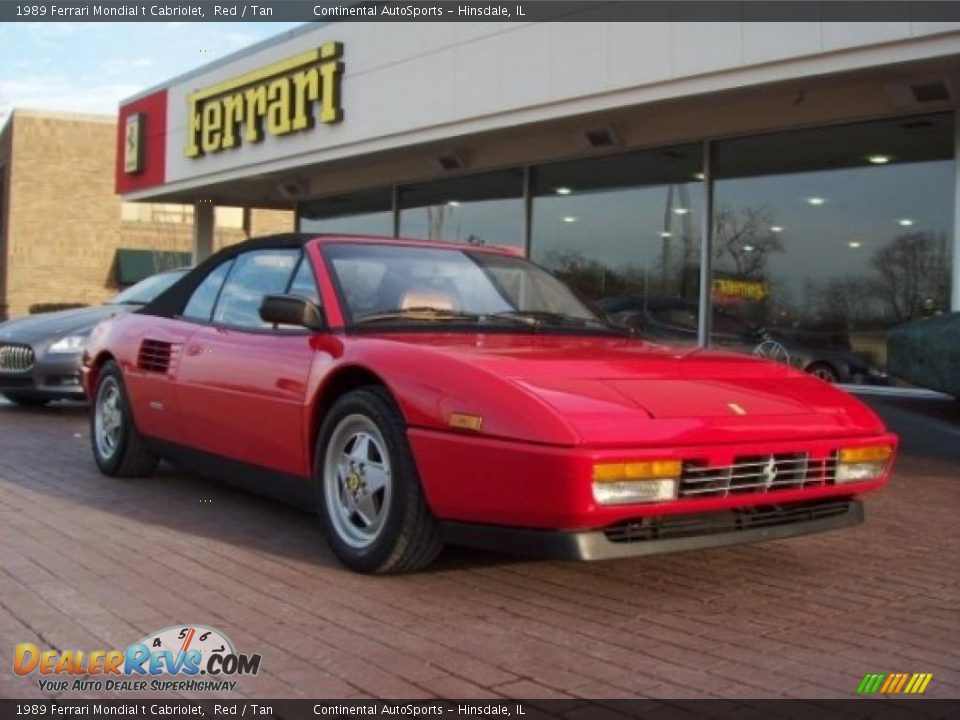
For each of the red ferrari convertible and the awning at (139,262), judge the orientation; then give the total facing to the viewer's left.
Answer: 0

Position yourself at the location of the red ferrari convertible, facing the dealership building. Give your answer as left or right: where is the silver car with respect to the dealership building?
left

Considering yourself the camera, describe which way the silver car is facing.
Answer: facing the viewer and to the left of the viewer

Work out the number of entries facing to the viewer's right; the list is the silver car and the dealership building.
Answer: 0

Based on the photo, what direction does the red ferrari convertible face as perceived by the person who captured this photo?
facing the viewer and to the right of the viewer

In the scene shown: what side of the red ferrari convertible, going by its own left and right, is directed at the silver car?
back

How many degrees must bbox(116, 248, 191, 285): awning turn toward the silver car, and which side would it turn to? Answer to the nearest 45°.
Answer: approximately 45° to its right

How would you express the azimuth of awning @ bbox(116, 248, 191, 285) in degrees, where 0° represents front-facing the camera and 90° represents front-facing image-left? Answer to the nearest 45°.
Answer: approximately 315°

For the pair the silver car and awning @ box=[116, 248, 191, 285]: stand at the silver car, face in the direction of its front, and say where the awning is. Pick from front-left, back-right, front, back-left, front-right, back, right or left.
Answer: back-right

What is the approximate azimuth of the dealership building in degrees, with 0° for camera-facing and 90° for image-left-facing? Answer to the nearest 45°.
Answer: approximately 45°

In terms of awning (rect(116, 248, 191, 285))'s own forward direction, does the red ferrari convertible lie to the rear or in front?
in front
